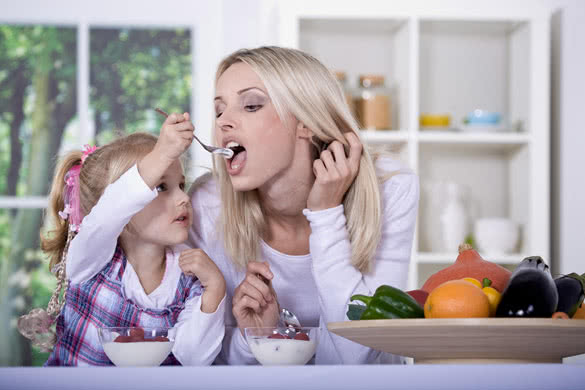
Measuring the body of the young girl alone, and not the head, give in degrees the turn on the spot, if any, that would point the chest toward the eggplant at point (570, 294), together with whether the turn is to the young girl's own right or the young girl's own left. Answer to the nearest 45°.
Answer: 0° — they already face it

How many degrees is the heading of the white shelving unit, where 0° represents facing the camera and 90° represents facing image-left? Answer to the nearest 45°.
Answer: approximately 0°

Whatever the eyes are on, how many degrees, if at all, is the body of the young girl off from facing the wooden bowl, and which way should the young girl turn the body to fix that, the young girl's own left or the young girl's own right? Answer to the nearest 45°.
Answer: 0° — they already face it

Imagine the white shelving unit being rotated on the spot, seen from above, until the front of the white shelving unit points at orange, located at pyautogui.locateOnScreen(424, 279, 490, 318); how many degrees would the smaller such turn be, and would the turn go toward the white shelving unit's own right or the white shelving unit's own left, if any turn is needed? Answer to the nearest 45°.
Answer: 0° — it already faces it
